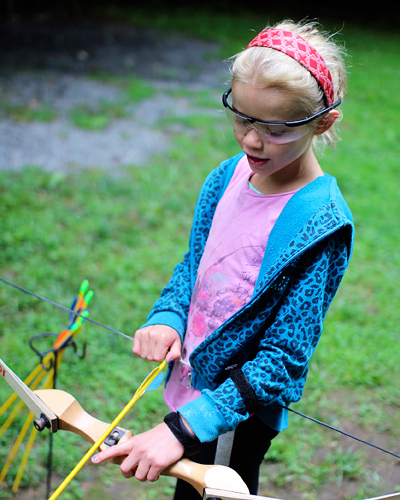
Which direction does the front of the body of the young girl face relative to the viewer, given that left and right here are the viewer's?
facing the viewer and to the left of the viewer

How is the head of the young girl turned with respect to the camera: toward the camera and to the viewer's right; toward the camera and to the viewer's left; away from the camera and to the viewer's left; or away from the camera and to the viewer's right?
toward the camera and to the viewer's left
